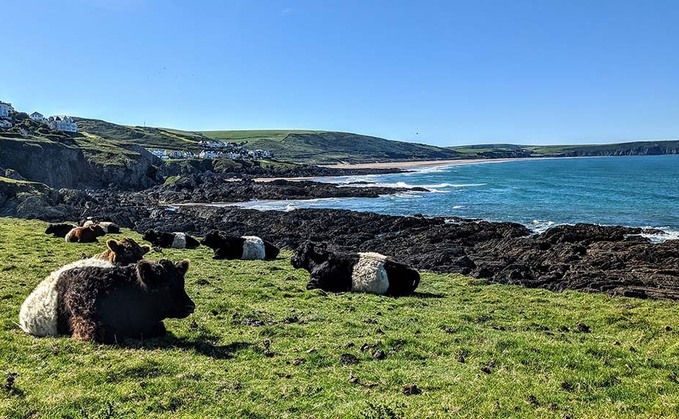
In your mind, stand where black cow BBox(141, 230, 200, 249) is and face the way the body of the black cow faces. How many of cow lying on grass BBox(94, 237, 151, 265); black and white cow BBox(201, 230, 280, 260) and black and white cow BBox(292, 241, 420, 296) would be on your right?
0

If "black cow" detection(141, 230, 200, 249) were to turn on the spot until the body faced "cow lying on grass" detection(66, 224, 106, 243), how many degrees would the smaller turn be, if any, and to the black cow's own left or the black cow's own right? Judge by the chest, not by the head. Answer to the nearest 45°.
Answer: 0° — it already faces it

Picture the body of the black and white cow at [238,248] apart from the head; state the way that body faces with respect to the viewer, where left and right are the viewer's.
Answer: facing to the left of the viewer

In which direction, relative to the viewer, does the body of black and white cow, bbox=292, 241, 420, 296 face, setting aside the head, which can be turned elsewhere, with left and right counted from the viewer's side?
facing to the left of the viewer

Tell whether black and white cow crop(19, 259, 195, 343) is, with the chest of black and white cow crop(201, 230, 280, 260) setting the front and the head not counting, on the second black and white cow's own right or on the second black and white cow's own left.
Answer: on the second black and white cow's own left

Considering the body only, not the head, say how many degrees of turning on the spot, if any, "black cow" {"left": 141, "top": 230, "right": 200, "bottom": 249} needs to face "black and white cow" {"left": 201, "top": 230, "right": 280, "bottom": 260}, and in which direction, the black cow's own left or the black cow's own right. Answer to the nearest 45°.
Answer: approximately 135° to the black cow's own left

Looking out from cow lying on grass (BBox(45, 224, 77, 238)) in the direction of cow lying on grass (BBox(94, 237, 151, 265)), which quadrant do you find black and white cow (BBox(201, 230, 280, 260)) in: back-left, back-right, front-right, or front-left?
front-left

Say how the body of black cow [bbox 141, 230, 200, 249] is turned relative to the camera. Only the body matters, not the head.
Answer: to the viewer's left

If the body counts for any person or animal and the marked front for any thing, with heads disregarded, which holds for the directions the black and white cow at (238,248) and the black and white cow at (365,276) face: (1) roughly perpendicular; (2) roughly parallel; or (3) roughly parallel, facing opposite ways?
roughly parallel

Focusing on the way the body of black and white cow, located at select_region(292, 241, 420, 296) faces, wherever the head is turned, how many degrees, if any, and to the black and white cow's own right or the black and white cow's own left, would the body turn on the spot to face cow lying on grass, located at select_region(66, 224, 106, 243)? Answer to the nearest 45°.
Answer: approximately 45° to the black and white cow's own right
